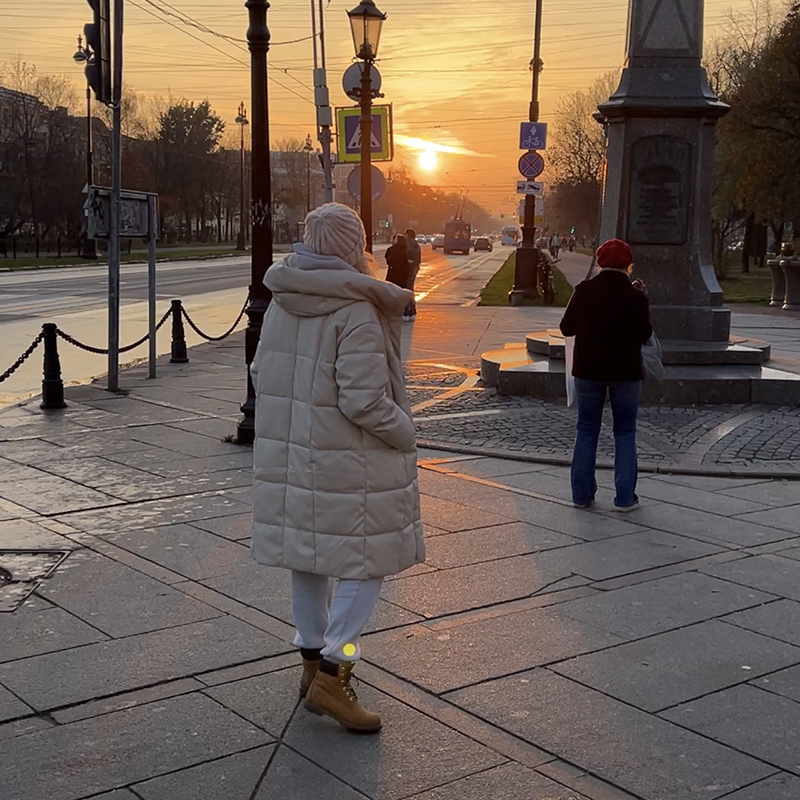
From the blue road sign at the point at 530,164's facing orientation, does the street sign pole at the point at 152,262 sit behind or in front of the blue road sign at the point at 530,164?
in front

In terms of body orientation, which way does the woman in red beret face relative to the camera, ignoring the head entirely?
away from the camera

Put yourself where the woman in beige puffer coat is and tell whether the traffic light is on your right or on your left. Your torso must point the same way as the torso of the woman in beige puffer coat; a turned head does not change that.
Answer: on your left

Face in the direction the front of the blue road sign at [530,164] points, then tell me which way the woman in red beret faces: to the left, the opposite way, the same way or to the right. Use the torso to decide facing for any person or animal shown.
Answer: the opposite way

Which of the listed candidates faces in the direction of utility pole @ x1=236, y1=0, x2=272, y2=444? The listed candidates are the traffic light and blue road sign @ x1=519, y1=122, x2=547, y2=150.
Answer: the blue road sign

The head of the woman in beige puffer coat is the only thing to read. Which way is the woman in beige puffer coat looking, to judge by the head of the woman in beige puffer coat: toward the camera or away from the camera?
away from the camera

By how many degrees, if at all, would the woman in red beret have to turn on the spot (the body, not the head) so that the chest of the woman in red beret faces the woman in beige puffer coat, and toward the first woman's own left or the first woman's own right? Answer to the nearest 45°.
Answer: approximately 180°

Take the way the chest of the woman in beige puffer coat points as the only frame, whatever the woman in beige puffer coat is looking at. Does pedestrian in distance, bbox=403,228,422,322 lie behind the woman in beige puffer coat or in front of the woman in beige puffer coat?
in front

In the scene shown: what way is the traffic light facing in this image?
to the viewer's left

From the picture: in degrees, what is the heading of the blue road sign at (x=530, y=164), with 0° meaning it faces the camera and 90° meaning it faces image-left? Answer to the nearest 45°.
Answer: approximately 0°

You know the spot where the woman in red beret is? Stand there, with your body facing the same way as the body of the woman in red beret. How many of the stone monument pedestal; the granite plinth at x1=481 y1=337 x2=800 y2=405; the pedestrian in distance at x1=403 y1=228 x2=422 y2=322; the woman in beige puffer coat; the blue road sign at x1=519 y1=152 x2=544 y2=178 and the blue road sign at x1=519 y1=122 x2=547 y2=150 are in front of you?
5

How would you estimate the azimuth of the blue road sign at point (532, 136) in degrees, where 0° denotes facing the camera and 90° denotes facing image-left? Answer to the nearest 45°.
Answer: approximately 0°

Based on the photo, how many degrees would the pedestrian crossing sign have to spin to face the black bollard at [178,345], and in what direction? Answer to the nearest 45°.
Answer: approximately 45° to its right

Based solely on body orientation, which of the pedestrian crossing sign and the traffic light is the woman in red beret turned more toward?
the pedestrian crossing sign

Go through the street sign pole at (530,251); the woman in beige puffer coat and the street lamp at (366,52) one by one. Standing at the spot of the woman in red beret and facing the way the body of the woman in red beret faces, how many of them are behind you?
1

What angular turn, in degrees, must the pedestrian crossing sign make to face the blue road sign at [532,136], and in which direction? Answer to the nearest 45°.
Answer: approximately 135° to its left
